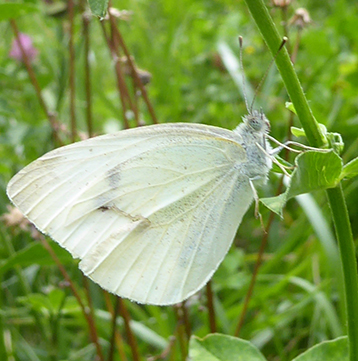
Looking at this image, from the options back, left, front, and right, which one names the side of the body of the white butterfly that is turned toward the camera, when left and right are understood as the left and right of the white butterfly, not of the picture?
right

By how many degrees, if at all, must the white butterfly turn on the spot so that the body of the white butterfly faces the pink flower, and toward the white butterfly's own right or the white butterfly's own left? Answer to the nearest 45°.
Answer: approximately 90° to the white butterfly's own left
